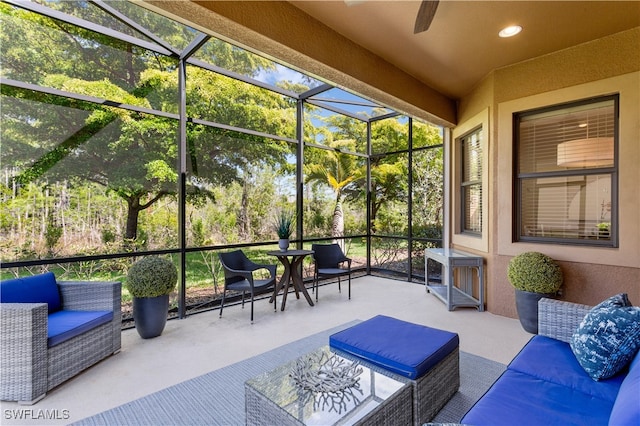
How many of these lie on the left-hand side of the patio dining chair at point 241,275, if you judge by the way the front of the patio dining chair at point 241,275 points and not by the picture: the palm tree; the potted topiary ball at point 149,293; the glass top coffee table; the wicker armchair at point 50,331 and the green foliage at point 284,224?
2

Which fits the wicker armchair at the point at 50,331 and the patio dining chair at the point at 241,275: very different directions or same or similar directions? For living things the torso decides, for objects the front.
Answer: same or similar directions

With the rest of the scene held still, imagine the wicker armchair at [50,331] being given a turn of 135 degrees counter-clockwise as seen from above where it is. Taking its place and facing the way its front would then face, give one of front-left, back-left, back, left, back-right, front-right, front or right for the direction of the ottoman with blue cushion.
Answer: back-right

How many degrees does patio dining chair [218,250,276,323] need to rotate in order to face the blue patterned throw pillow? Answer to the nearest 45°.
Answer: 0° — it already faces it

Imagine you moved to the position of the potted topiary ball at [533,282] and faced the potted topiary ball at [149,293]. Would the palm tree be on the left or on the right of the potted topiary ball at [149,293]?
right

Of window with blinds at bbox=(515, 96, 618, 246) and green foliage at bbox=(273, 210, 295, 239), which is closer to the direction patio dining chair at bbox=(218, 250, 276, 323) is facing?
the window with blinds

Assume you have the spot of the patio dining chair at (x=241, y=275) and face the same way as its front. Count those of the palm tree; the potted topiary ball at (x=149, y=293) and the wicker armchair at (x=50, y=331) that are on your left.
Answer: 1

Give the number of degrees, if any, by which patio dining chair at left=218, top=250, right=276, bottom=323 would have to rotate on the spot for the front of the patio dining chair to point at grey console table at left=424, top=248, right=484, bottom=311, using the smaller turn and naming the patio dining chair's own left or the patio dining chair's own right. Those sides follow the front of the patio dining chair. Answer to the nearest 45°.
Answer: approximately 45° to the patio dining chair's own left

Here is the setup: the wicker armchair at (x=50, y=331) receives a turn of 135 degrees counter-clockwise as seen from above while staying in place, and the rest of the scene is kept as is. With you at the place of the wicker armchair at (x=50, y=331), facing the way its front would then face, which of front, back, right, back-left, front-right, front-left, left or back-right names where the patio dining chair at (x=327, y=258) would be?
right

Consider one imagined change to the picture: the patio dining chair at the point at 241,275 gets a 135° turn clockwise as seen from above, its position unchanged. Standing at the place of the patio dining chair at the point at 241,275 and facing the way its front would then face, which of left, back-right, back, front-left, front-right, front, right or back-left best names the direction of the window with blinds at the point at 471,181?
back

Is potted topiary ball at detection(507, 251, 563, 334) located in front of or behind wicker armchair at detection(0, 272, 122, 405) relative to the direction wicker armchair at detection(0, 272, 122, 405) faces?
in front

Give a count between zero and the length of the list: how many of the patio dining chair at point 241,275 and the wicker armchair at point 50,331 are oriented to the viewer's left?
0

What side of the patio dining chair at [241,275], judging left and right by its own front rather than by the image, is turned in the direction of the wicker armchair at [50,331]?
right

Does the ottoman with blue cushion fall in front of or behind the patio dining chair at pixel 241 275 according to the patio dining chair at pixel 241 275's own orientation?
in front

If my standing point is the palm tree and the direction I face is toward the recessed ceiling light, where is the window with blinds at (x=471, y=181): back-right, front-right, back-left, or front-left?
front-left

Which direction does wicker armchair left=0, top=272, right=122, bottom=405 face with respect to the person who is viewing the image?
facing the viewer and to the right of the viewer
